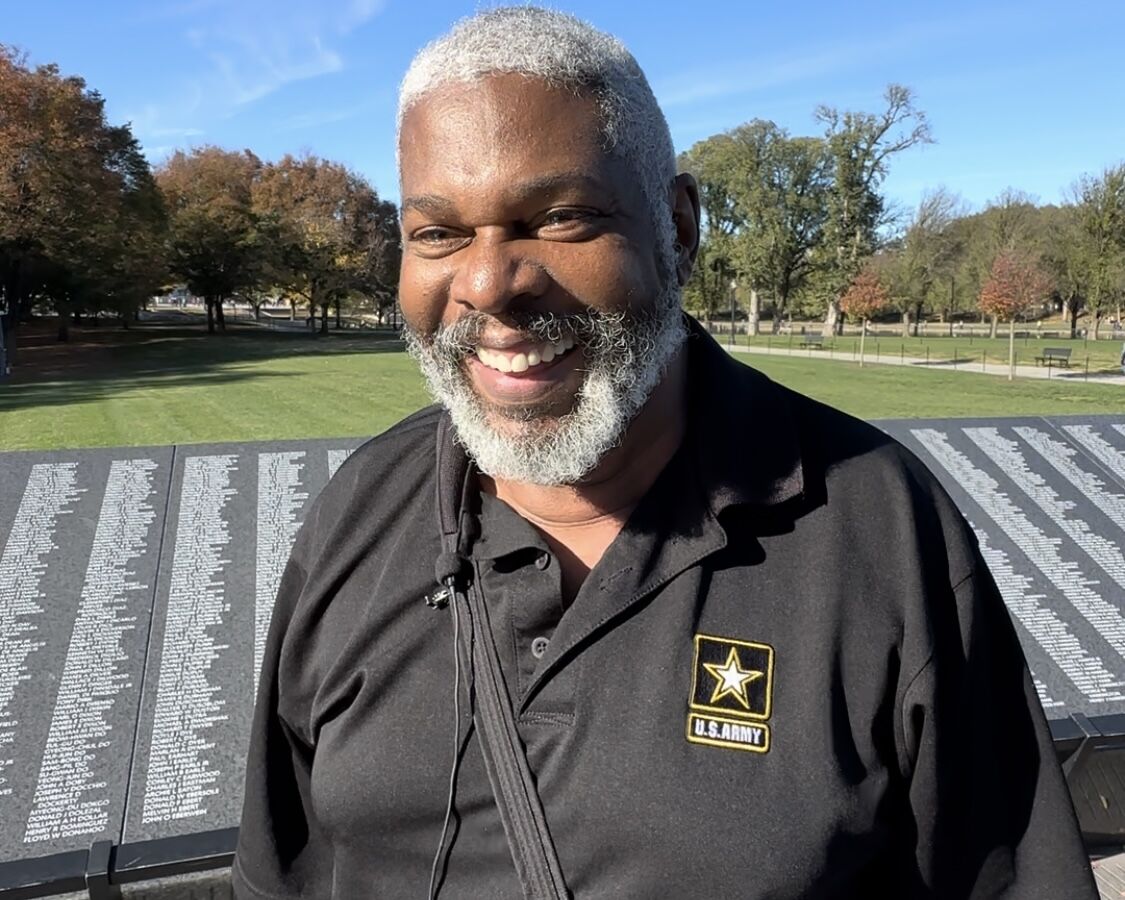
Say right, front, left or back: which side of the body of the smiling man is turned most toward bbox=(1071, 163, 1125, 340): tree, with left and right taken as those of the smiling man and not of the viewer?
back

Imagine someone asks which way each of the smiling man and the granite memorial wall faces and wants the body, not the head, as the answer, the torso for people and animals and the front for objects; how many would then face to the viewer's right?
0

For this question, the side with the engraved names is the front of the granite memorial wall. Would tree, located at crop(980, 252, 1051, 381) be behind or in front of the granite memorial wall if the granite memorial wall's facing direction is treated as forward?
behind

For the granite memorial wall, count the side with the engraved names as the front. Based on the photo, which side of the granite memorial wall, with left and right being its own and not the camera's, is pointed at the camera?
front

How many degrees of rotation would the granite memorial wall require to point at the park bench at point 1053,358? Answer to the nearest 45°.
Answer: approximately 135° to its left

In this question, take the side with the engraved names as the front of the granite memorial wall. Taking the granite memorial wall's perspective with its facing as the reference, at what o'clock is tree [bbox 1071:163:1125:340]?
The tree is roughly at 7 o'clock from the granite memorial wall.

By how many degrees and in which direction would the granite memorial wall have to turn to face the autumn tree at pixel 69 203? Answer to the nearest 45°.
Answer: approximately 135° to its right

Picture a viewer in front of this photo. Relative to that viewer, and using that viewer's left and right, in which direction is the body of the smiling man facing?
facing the viewer and to the left of the viewer

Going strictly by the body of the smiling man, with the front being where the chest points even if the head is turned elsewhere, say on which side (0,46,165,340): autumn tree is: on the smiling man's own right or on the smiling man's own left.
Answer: on the smiling man's own right
